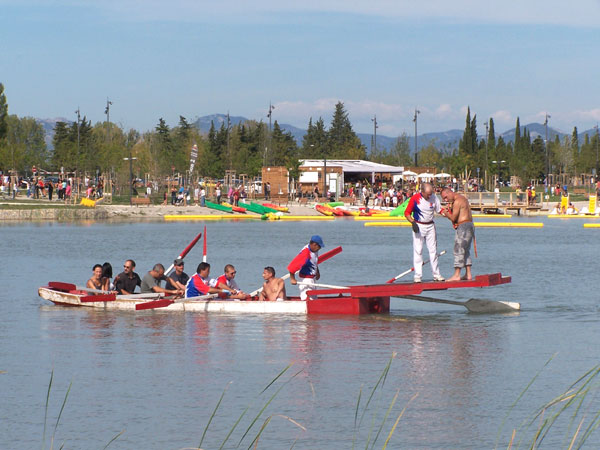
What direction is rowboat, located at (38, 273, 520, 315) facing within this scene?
to the viewer's left

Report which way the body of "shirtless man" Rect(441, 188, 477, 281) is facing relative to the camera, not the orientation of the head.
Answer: to the viewer's left

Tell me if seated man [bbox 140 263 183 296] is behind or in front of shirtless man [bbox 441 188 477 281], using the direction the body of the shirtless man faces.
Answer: in front

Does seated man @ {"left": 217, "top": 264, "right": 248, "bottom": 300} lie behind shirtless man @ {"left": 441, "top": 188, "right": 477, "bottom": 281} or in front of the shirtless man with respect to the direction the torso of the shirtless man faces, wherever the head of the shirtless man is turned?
in front
